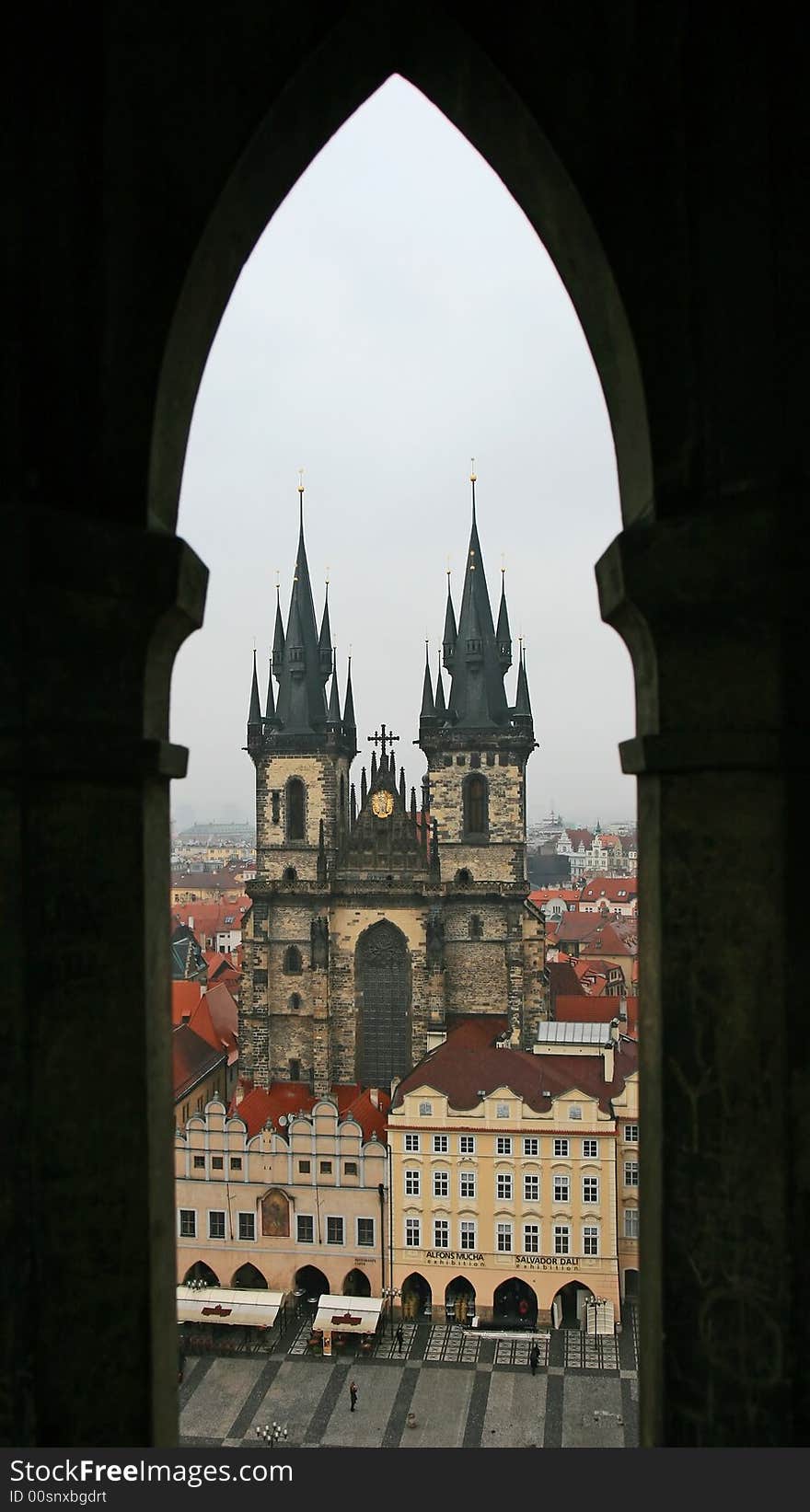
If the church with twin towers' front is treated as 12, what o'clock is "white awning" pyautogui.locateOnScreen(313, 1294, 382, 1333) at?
The white awning is roughly at 12 o'clock from the church with twin towers.

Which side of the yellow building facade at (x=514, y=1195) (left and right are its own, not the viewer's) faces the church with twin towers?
back

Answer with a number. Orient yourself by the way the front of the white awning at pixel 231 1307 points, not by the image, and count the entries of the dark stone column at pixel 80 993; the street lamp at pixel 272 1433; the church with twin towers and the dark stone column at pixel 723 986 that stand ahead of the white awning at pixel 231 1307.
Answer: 3

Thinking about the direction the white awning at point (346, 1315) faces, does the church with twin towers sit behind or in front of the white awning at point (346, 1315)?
behind

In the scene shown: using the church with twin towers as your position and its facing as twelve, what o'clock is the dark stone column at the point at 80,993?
The dark stone column is roughly at 12 o'clock from the church with twin towers.

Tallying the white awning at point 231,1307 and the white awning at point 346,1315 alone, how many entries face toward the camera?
2

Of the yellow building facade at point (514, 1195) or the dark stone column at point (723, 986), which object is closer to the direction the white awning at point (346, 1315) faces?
the dark stone column

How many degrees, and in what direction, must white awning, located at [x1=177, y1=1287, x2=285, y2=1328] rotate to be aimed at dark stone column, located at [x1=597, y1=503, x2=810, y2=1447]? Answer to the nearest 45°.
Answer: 0° — it already faces it

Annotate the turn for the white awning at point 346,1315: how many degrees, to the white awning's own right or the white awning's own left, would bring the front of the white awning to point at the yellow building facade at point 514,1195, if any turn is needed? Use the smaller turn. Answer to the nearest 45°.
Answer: approximately 90° to the white awning's own left

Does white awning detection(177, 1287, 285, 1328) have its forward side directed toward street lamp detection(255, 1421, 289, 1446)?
yes

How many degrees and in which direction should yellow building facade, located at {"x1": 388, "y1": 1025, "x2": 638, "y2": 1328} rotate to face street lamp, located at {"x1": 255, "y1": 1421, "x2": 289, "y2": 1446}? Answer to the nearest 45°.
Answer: approximately 45° to its right

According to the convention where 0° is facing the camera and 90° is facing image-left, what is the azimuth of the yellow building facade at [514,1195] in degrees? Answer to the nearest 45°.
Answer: approximately 0°
